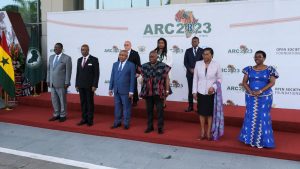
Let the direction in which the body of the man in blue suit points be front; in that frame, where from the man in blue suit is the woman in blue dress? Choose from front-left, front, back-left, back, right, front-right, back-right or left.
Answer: left

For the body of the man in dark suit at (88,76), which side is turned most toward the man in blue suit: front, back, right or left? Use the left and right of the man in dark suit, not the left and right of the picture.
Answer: left

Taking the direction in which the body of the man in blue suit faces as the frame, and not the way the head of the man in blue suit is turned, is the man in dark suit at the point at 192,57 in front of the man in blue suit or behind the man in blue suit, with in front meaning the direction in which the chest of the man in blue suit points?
behind

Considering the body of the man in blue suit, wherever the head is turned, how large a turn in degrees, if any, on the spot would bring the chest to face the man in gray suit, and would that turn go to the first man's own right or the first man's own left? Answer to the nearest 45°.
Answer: approximately 90° to the first man's own right

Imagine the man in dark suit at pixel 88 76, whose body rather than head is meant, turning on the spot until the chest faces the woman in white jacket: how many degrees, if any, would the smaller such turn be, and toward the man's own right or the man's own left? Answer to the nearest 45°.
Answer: approximately 90° to the man's own left

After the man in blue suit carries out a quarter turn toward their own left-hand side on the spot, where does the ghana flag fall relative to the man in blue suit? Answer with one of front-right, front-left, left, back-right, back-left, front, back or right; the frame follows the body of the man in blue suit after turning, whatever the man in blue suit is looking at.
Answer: back

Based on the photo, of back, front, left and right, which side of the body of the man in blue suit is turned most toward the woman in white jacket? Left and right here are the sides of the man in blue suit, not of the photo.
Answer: left

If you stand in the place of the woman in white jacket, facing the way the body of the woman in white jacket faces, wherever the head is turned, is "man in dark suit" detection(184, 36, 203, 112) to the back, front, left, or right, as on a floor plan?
back
